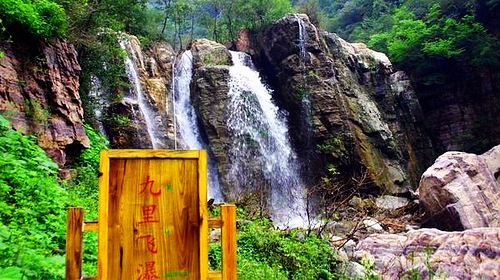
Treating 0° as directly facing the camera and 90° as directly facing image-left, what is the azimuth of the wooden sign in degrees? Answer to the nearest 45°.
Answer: approximately 0°

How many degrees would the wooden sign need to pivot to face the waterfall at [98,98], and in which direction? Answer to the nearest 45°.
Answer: approximately 180°

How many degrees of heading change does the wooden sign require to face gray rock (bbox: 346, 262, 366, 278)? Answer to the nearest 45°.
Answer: approximately 135° to its left

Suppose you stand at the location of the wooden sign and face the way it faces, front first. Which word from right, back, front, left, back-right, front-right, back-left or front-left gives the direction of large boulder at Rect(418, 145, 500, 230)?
back-left

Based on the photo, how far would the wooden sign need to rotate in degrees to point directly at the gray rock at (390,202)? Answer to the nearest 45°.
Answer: approximately 135° to its left
